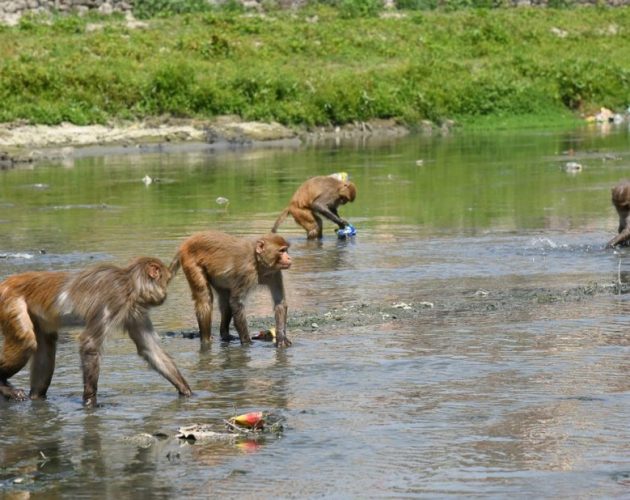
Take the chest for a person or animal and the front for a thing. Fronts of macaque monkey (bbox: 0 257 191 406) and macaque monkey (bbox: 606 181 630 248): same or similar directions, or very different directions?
very different directions

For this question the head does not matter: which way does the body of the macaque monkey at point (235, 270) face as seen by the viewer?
to the viewer's right

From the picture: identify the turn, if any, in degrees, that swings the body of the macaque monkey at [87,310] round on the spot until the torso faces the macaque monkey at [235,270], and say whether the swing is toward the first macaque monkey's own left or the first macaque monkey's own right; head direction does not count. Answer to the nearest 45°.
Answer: approximately 45° to the first macaque monkey's own left

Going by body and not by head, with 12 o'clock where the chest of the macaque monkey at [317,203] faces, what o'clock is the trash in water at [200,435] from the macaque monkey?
The trash in water is roughly at 3 o'clock from the macaque monkey.

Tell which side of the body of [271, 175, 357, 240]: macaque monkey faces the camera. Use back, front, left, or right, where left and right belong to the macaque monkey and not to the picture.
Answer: right

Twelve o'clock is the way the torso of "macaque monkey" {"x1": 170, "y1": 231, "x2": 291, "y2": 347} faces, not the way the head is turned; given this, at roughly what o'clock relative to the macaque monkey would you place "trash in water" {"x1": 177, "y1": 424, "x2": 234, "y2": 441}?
The trash in water is roughly at 3 o'clock from the macaque monkey.

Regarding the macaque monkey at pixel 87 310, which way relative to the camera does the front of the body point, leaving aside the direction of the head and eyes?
to the viewer's right

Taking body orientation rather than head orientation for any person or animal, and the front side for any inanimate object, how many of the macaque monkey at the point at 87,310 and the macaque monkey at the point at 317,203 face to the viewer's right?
2

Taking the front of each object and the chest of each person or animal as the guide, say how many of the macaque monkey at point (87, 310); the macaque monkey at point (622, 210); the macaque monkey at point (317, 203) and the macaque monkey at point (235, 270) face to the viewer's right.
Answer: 3

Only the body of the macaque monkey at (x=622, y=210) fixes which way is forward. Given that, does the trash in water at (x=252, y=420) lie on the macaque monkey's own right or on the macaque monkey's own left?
on the macaque monkey's own left

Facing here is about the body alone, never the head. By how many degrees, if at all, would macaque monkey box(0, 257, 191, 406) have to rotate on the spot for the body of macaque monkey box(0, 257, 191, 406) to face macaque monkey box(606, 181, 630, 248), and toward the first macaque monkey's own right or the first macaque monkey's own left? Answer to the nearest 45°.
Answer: approximately 45° to the first macaque monkey's own left

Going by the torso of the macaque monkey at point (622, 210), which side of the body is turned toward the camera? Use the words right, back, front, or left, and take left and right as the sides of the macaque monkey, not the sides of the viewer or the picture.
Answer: left
